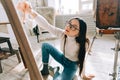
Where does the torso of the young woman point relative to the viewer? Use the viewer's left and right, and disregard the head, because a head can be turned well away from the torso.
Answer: facing the viewer and to the left of the viewer
